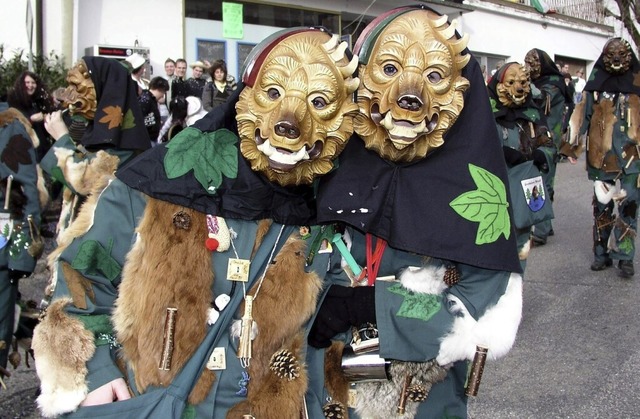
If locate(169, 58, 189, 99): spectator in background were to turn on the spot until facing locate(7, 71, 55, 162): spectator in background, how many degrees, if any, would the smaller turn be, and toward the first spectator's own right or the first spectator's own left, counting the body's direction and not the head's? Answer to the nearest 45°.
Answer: approximately 45° to the first spectator's own right

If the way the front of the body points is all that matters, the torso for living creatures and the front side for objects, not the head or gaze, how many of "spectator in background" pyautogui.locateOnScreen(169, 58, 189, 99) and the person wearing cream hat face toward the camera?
2

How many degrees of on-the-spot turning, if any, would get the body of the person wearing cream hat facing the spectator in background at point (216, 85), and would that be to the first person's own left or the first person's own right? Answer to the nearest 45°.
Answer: approximately 45° to the first person's own left

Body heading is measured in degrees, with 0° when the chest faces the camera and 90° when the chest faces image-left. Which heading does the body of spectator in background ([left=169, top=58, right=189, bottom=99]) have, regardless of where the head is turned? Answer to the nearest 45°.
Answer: approximately 0°
